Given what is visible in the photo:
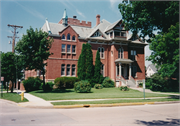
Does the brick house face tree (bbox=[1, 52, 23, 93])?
no

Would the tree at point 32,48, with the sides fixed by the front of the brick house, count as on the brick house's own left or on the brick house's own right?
on the brick house's own right

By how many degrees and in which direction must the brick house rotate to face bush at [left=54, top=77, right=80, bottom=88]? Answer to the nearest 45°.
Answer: approximately 90° to its right

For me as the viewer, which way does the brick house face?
facing the viewer and to the right of the viewer

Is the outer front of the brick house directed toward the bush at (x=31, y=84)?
no
